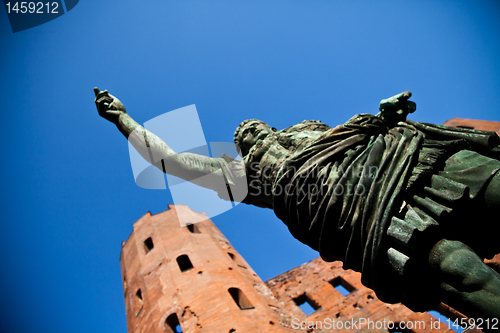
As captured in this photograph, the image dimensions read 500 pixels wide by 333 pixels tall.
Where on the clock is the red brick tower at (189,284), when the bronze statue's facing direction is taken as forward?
The red brick tower is roughly at 5 o'clock from the bronze statue.

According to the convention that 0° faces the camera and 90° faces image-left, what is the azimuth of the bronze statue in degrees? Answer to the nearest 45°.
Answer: approximately 0°
